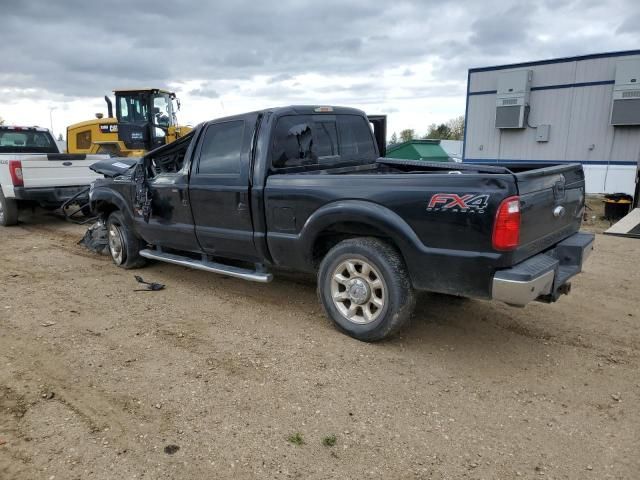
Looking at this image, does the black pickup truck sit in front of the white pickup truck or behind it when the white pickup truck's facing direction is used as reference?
behind

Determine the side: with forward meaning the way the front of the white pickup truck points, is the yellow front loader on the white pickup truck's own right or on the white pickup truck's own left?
on the white pickup truck's own right

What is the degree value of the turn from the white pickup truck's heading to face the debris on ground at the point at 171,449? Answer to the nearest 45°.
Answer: approximately 135° to its left

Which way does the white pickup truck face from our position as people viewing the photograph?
facing away from the viewer and to the left of the viewer

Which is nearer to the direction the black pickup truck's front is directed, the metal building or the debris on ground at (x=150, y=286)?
the debris on ground

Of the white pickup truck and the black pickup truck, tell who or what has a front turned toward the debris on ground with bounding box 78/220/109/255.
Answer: the black pickup truck

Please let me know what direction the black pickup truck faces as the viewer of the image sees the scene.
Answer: facing away from the viewer and to the left of the viewer

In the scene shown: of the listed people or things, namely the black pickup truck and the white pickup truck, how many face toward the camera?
0

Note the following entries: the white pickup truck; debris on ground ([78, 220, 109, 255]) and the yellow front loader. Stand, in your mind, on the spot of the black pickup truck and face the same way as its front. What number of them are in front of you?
3

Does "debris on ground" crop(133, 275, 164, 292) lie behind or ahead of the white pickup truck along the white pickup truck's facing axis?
behind

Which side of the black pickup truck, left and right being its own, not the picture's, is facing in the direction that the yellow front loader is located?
front
